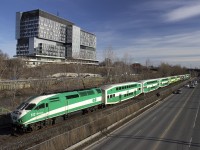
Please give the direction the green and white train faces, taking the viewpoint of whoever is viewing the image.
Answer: facing the viewer and to the left of the viewer
